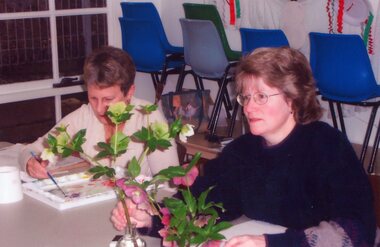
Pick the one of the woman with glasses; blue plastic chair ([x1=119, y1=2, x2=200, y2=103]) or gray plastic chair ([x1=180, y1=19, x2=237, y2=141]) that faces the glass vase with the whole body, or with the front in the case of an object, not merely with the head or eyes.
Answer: the woman with glasses

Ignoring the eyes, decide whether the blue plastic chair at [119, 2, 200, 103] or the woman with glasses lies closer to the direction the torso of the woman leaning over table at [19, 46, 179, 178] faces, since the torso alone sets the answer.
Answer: the woman with glasses

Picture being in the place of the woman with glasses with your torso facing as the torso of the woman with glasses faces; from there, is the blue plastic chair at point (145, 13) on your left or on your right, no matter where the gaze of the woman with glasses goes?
on your right
